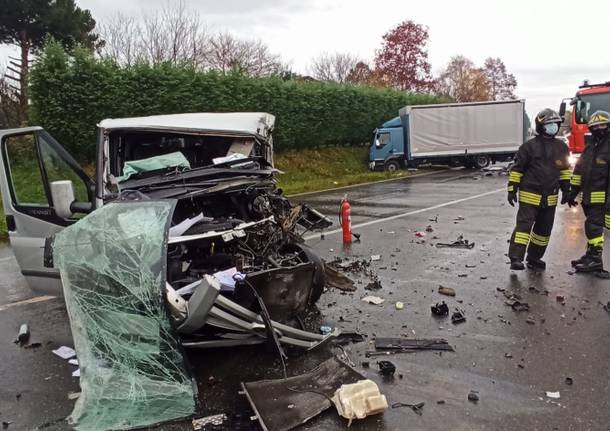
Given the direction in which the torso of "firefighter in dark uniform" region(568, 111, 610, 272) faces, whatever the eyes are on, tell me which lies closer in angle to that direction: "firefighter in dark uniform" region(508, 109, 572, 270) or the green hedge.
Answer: the firefighter in dark uniform

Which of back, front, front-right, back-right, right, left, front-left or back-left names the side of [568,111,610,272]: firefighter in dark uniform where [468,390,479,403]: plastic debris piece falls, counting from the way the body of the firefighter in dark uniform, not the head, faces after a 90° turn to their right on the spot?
back-left

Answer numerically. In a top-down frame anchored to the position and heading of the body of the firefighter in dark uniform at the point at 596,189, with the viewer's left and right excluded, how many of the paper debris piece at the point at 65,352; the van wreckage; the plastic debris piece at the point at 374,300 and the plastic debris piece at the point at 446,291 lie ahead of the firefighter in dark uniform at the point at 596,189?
4

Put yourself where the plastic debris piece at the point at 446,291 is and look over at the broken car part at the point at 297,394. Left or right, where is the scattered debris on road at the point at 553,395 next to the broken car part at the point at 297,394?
left

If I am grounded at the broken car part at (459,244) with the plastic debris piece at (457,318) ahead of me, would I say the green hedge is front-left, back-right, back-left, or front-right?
back-right

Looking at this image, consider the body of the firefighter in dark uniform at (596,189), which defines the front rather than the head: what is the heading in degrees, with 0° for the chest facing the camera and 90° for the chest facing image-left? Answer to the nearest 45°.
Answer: approximately 45°

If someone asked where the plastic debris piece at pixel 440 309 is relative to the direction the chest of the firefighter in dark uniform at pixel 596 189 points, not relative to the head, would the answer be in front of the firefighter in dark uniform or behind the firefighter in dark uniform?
in front

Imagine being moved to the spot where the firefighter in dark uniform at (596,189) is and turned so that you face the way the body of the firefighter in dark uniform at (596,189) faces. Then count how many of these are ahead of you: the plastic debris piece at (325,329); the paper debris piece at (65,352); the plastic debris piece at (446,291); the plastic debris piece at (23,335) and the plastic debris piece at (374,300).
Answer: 5

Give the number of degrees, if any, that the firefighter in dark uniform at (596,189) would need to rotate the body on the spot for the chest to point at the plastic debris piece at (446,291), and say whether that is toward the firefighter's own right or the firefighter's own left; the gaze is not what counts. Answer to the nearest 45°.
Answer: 0° — they already face it

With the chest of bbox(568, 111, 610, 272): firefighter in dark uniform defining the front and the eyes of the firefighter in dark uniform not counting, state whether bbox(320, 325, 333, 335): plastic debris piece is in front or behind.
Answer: in front

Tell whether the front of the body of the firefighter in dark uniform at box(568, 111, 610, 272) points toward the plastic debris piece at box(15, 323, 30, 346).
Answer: yes

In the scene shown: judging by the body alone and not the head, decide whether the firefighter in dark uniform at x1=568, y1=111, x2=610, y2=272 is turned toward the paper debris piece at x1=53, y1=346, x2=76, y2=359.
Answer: yes

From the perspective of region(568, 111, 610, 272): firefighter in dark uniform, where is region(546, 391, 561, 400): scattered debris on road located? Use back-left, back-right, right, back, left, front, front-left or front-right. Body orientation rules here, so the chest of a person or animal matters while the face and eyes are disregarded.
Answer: front-left

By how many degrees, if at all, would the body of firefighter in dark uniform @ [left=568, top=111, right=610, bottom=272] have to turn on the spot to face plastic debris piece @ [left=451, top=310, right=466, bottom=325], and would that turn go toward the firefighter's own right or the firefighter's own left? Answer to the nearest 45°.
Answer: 0° — they already face it

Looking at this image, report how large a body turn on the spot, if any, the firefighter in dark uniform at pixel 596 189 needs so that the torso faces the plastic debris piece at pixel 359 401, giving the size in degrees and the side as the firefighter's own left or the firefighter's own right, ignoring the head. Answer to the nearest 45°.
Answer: approximately 45° to the firefighter's own left

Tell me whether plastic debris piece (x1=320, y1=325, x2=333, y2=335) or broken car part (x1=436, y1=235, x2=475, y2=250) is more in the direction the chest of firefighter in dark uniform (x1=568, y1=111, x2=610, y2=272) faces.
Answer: the plastic debris piece
